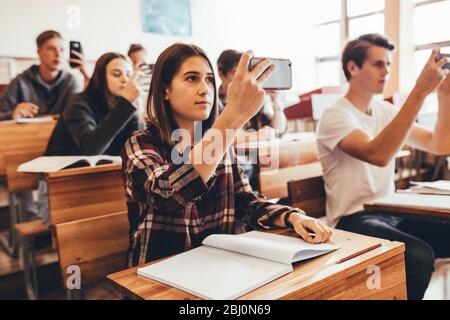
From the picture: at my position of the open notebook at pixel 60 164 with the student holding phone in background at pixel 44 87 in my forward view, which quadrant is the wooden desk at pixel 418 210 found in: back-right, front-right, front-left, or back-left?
back-right

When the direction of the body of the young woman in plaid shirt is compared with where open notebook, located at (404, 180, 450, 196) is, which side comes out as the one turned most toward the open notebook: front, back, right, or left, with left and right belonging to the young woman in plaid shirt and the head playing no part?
left

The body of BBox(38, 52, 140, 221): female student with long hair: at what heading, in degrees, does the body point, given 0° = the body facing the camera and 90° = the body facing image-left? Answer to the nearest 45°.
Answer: approximately 315°

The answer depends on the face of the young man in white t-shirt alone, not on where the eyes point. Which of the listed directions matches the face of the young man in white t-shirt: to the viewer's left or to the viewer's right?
to the viewer's right

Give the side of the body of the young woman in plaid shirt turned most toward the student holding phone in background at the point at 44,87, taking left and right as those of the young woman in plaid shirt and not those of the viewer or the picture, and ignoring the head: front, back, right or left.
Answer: back

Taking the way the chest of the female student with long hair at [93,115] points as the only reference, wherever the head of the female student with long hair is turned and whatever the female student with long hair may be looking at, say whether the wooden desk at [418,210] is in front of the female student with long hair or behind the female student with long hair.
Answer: in front

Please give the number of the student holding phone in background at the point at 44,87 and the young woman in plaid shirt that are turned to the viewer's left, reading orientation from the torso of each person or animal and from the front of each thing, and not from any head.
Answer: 0
